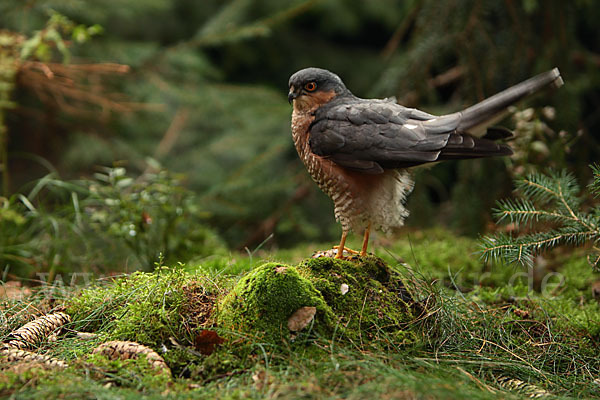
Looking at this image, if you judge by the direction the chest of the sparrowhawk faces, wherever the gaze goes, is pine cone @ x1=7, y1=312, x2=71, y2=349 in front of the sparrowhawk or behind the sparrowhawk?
in front

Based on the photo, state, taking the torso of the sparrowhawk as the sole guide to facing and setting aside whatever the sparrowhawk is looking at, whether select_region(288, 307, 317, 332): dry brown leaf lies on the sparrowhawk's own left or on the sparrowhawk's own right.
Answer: on the sparrowhawk's own left

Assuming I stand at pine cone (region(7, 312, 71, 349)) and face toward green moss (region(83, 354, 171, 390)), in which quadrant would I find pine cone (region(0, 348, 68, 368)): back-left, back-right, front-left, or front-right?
front-right

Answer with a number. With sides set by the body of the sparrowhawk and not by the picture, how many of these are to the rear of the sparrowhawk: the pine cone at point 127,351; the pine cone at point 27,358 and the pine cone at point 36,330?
0

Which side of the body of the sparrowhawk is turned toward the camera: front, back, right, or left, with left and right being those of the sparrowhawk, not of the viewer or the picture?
left

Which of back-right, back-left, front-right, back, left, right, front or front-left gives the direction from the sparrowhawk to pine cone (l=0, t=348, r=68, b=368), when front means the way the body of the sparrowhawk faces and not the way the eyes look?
front-left

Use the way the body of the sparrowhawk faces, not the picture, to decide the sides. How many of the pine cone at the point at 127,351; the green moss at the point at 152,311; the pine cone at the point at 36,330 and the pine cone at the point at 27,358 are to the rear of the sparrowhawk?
0

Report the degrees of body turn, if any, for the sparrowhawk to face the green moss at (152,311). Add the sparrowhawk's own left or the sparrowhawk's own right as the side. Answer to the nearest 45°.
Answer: approximately 45° to the sparrowhawk's own left
